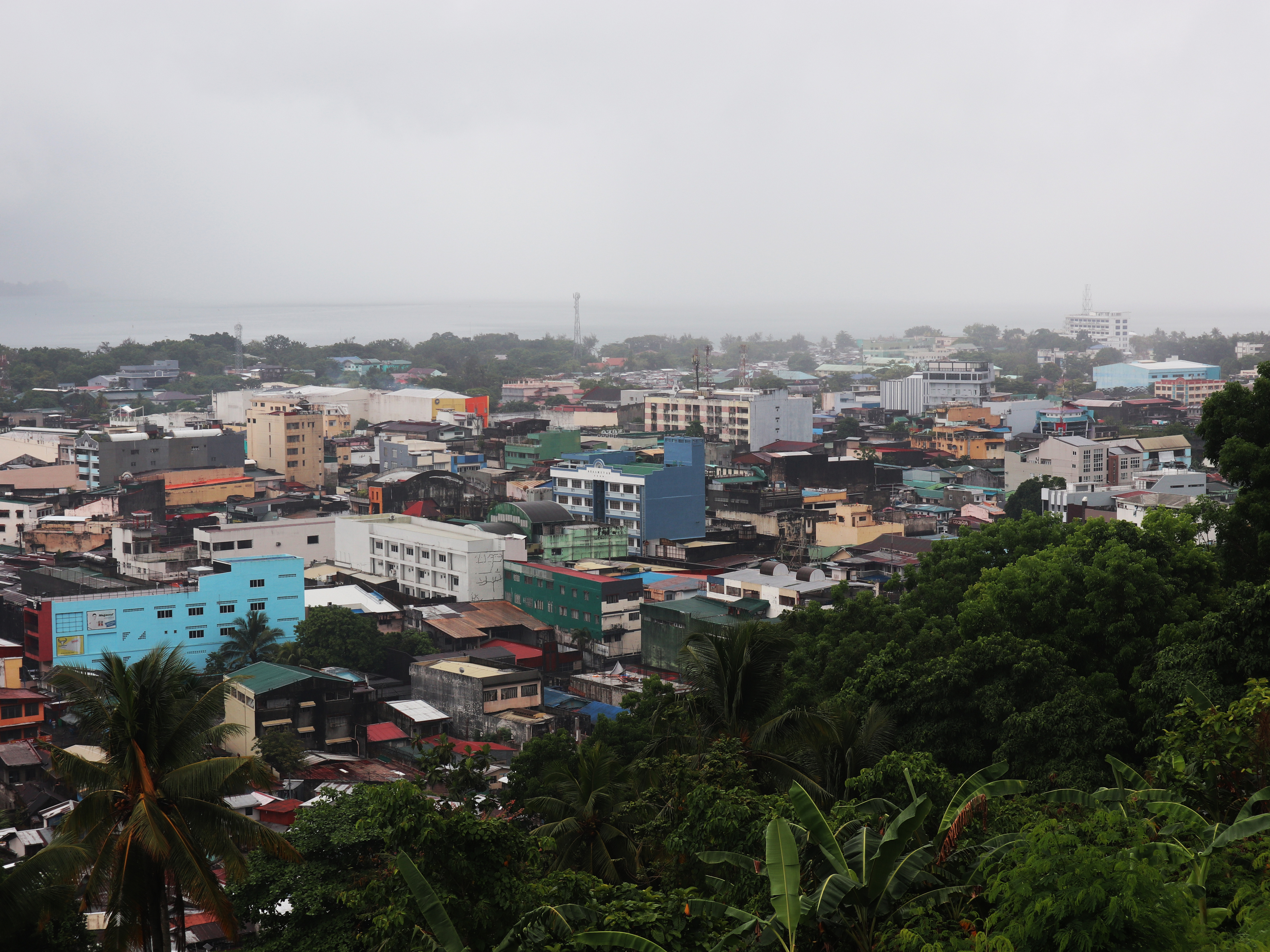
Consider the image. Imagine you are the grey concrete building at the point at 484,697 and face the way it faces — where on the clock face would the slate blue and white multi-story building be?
The slate blue and white multi-story building is roughly at 8 o'clock from the grey concrete building.

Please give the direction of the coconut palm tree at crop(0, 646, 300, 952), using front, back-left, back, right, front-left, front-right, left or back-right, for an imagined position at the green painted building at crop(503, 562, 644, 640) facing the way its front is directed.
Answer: front-right

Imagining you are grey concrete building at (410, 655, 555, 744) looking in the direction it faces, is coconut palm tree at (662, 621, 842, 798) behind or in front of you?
in front

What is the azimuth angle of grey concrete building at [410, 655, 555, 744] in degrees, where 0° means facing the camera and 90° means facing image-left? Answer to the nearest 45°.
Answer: approximately 315°

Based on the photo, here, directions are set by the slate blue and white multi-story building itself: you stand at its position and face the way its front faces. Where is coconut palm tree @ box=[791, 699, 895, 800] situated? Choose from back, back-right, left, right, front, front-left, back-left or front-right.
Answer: front-left

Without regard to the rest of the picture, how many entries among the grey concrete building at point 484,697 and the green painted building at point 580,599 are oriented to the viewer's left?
0
